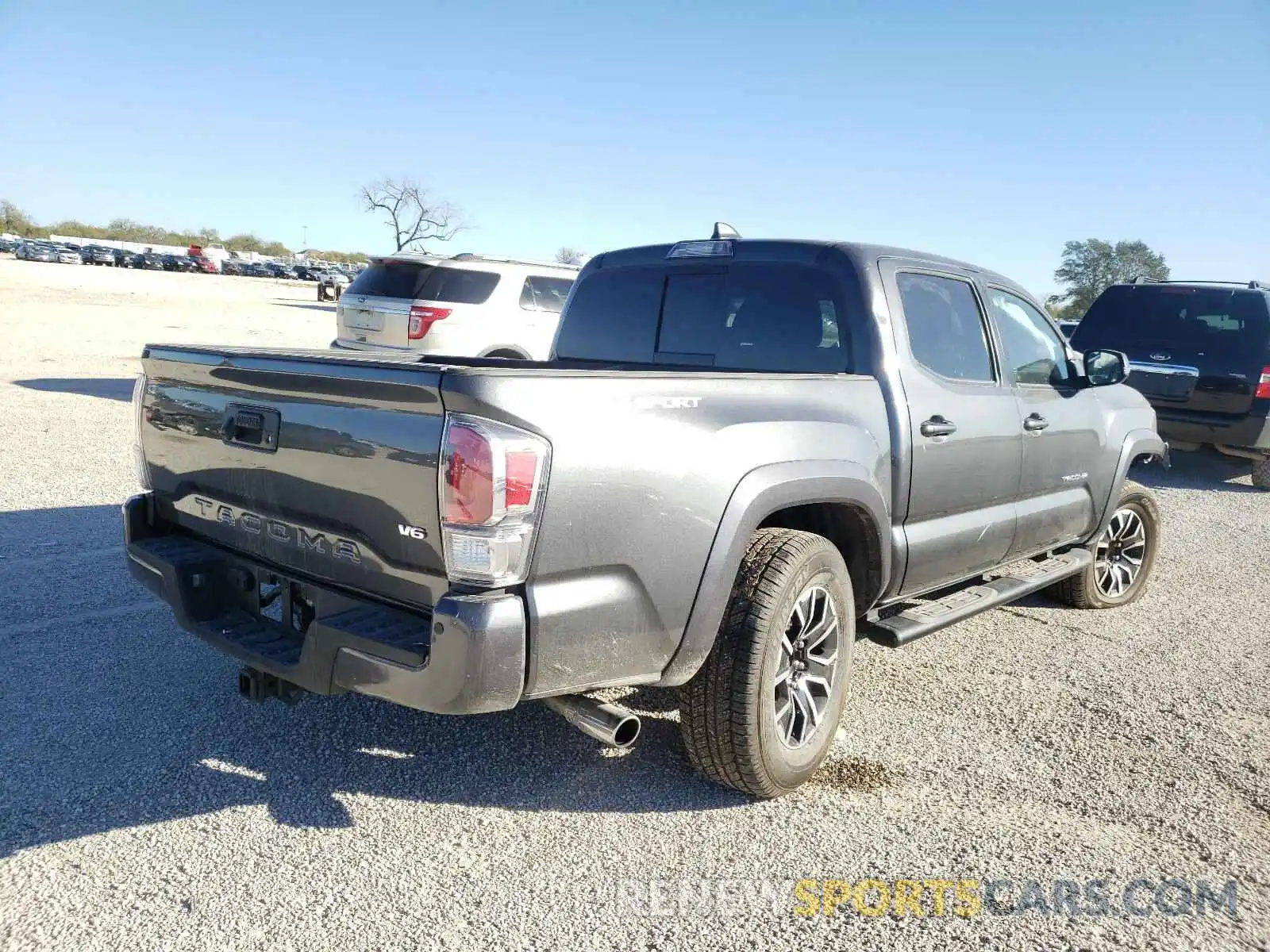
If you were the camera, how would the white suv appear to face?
facing away from the viewer and to the right of the viewer

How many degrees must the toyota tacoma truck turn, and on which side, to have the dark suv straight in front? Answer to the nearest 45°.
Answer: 0° — it already faces it

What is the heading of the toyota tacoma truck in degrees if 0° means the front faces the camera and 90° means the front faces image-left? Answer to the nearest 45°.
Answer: approximately 225°

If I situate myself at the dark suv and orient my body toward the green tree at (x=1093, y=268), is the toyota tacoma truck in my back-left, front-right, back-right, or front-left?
back-left

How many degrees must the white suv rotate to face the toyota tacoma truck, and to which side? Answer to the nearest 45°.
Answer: approximately 135° to its right

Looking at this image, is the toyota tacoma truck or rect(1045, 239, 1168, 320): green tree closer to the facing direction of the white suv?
the green tree

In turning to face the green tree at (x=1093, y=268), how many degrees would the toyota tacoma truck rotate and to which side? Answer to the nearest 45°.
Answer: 0° — it already faces it

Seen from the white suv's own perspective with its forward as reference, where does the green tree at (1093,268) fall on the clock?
The green tree is roughly at 12 o'clock from the white suv.

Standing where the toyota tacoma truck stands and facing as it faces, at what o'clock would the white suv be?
The white suv is roughly at 10 o'clock from the toyota tacoma truck.

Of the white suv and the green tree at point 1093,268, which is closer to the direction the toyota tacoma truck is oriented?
the green tree

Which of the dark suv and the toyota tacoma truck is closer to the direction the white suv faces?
the dark suv
